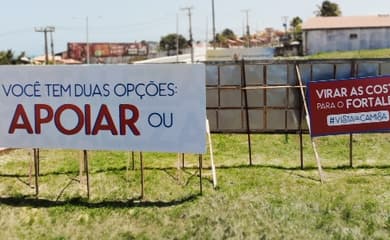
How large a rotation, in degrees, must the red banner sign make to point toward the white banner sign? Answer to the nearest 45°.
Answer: approximately 45° to its right

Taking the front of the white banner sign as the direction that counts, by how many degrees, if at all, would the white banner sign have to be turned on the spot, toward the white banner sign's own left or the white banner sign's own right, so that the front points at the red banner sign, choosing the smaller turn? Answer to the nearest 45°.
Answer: approximately 90° to the white banner sign's own left

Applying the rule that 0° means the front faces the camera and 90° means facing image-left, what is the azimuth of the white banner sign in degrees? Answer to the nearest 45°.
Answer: approximately 0°

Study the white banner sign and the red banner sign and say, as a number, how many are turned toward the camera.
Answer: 2

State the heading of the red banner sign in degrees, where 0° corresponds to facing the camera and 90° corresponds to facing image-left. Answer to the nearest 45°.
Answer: approximately 0°
